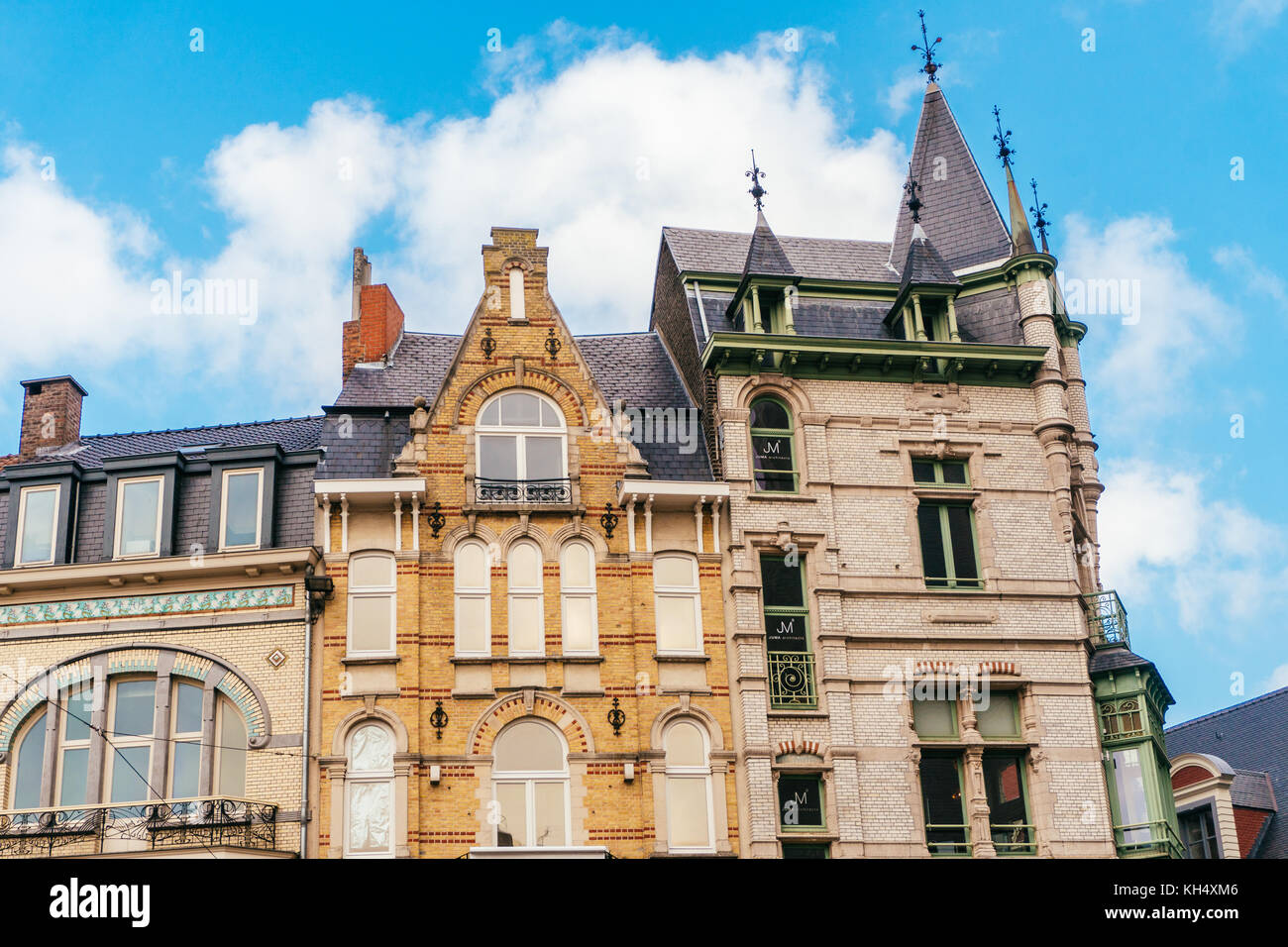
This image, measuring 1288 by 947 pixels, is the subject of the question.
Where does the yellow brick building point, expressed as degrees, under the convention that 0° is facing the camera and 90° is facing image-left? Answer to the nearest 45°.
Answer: approximately 0°
